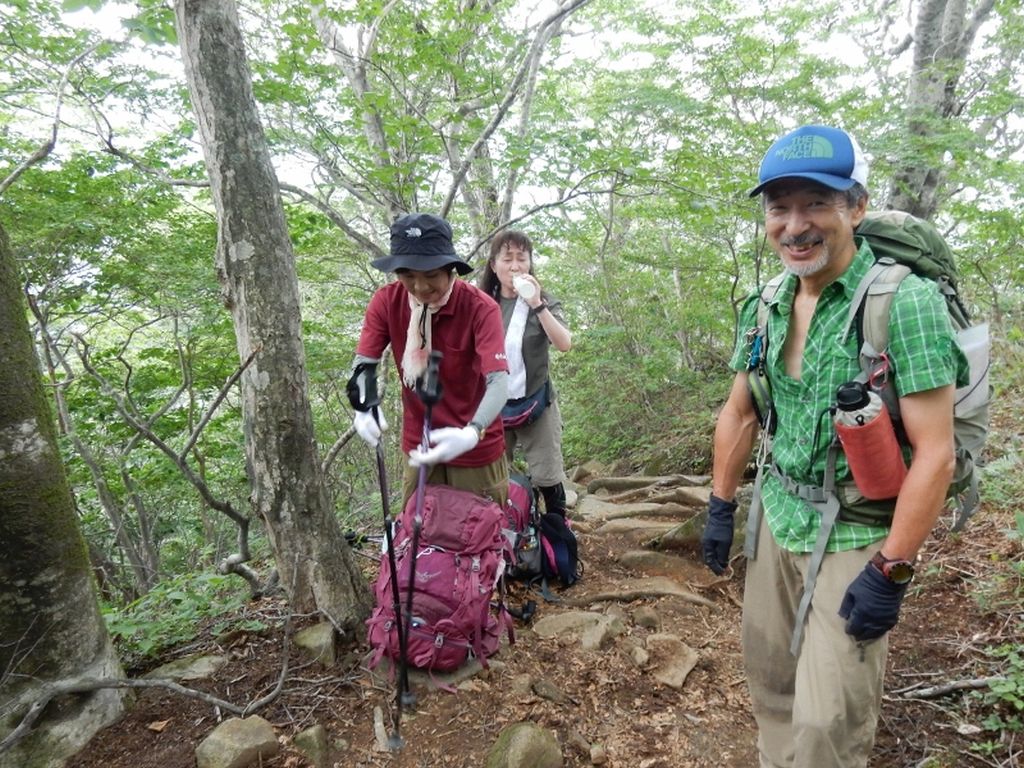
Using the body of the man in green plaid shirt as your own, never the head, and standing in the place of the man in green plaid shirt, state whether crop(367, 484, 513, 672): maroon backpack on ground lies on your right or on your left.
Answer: on your right

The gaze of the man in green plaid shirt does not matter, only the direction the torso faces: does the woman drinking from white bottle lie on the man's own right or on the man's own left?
on the man's own right

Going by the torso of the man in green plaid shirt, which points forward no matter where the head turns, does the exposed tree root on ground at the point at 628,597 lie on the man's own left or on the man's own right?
on the man's own right

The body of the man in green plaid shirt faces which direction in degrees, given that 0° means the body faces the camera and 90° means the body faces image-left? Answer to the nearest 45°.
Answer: approximately 45°

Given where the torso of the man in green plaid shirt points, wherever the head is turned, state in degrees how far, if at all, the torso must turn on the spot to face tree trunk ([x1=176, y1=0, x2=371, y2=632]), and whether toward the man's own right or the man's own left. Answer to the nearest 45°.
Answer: approximately 45° to the man's own right
